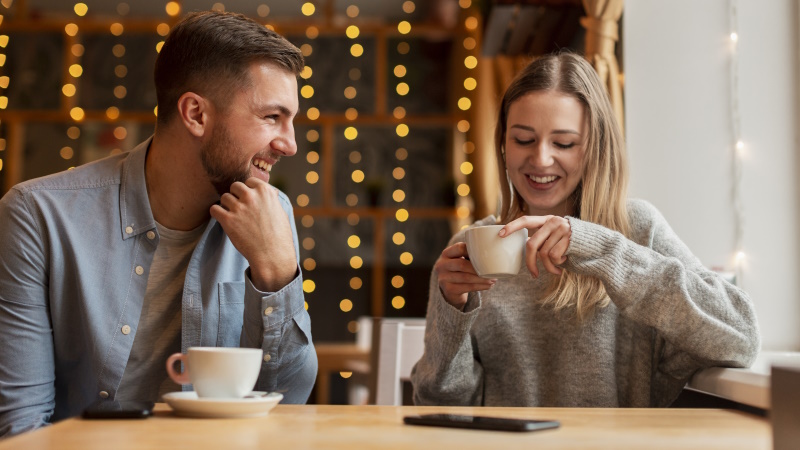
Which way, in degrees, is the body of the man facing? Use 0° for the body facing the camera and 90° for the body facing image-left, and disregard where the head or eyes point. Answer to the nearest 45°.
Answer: approximately 315°

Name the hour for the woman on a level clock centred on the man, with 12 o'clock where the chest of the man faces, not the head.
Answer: The woman is roughly at 11 o'clock from the man.

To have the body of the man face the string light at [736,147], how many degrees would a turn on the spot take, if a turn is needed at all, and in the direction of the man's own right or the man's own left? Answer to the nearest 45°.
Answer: approximately 45° to the man's own left

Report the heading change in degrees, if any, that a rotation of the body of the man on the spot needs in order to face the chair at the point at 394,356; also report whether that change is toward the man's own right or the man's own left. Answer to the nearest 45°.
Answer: approximately 45° to the man's own left

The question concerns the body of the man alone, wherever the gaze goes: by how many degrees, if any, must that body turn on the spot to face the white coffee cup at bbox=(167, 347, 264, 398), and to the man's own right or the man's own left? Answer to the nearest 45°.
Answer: approximately 45° to the man's own right

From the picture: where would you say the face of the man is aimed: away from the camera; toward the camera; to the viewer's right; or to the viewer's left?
to the viewer's right

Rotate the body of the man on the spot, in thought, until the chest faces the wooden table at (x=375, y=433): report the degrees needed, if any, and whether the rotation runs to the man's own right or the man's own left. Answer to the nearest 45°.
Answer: approximately 45° to the man's own right
